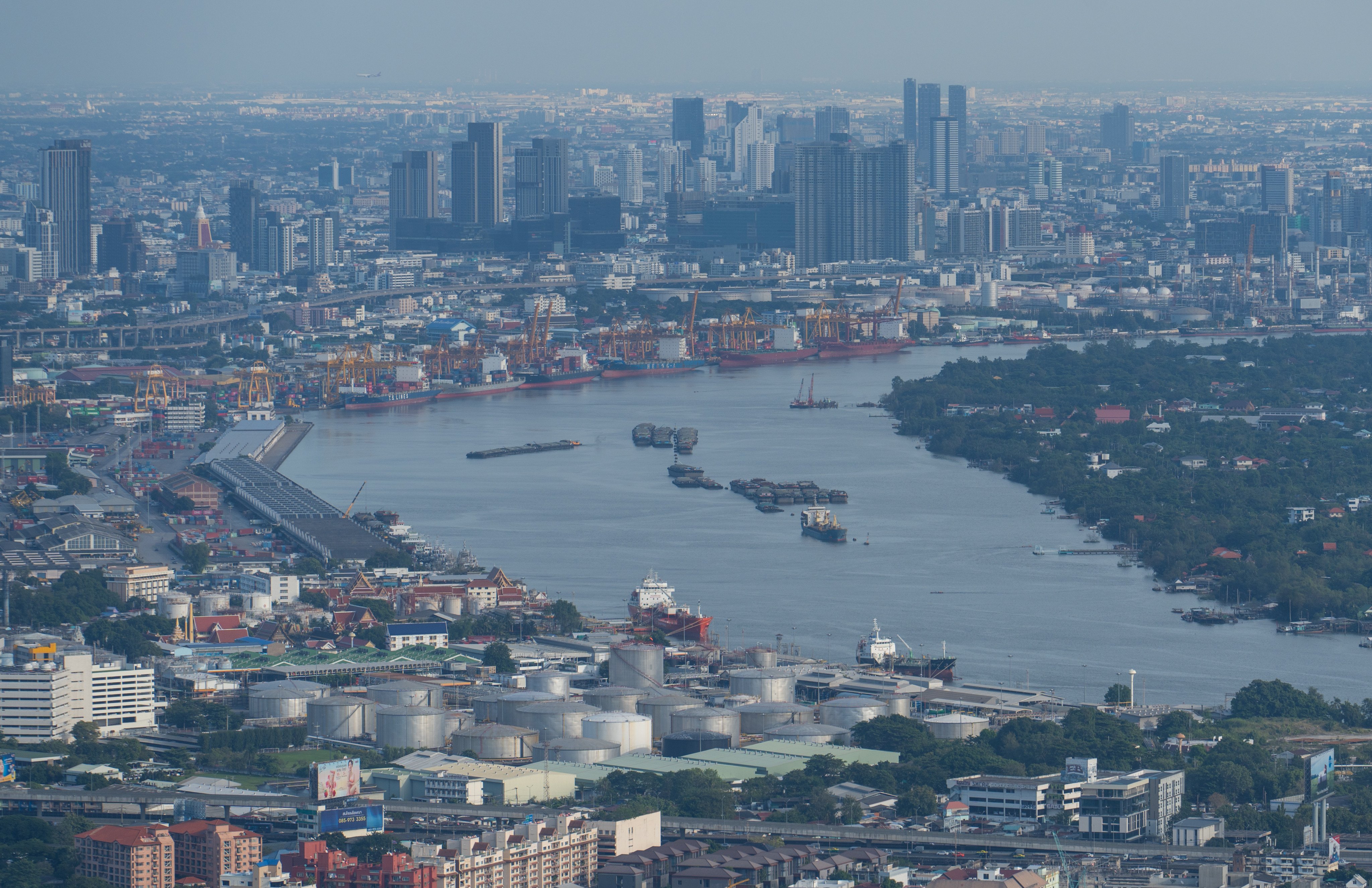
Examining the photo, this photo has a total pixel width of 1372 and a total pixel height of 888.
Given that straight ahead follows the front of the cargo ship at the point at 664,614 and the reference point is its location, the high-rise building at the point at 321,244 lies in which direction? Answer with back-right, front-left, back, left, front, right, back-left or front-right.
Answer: back-left

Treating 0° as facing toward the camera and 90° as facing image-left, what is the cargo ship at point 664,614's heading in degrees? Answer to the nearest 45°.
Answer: approximately 315°

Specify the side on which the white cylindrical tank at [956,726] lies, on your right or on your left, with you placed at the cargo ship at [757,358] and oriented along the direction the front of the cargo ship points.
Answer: on your left

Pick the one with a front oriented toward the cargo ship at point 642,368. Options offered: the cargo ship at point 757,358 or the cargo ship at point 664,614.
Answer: the cargo ship at point 757,358

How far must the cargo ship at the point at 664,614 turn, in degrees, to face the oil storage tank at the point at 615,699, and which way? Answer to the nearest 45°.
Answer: approximately 45° to its right

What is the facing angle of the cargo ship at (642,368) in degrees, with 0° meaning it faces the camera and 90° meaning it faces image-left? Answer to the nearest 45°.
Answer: approximately 45°

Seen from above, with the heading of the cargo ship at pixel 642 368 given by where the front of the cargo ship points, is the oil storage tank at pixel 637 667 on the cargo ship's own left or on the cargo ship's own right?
on the cargo ship's own left

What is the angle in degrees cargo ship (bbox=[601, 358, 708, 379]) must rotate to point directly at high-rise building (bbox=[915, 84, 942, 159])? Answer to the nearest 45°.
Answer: approximately 135° to its right

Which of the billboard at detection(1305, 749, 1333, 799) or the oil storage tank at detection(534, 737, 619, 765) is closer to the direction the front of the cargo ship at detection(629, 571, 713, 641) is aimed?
the billboard

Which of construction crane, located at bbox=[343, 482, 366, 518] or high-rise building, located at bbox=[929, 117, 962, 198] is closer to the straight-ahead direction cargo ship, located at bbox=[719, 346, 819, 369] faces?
the construction crane
